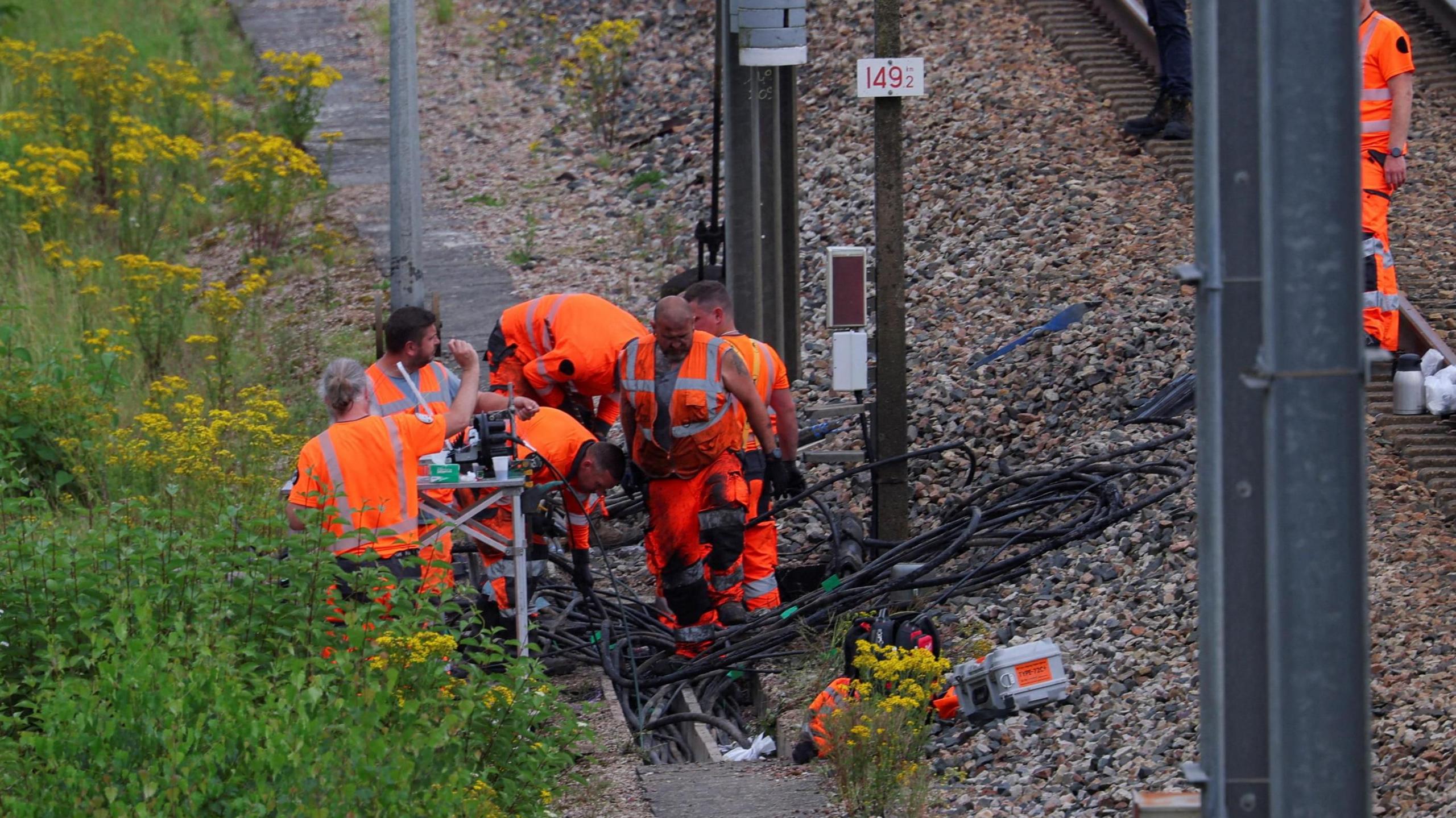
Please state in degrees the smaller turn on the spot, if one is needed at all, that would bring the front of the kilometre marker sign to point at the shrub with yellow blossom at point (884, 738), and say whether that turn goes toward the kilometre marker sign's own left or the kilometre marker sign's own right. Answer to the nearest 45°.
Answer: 0° — it already faces it

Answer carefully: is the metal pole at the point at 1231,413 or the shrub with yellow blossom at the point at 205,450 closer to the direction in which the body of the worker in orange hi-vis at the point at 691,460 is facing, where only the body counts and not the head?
the metal pole

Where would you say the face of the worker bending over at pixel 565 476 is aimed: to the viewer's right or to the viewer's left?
to the viewer's right

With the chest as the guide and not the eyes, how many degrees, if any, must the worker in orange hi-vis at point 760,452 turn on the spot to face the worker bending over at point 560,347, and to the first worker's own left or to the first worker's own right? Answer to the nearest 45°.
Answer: approximately 90° to the first worker's own right

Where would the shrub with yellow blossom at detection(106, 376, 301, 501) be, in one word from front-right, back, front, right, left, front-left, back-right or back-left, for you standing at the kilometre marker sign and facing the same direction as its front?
right

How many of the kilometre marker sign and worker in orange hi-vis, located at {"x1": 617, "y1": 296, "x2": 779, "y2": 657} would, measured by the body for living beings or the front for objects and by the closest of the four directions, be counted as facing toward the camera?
2

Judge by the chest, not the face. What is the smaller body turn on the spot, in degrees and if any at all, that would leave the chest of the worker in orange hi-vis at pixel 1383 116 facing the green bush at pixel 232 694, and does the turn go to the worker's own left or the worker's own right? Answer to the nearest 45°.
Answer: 0° — they already face it

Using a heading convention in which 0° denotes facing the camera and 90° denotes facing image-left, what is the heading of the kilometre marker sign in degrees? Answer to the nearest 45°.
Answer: approximately 0°

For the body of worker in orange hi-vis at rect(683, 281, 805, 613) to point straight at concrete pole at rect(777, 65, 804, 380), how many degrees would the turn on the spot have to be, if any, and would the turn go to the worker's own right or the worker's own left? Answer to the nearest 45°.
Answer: approximately 135° to the worker's own right

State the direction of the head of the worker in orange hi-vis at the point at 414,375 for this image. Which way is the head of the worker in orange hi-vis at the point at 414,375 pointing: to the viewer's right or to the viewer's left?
to the viewer's right

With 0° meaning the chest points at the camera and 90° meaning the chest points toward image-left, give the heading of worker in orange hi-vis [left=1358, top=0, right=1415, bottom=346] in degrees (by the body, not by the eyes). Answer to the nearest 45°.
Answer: approximately 45°
